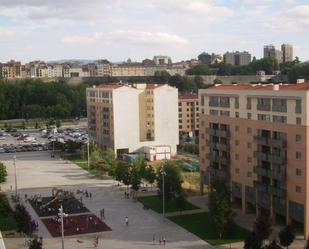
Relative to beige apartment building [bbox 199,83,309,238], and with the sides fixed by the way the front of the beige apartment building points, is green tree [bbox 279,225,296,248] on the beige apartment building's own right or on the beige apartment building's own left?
on the beige apartment building's own left

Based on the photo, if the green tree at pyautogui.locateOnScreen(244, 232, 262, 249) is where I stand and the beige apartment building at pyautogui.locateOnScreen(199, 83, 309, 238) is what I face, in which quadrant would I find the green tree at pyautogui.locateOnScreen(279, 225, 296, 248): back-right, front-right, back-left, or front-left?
front-right

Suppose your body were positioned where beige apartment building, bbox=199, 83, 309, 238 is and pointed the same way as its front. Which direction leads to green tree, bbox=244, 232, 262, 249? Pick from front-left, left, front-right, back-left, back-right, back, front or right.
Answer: front-left

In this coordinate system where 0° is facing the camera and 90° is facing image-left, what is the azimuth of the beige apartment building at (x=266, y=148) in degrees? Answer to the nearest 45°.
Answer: approximately 45°

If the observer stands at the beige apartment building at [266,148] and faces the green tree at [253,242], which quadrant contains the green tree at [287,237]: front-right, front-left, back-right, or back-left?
front-left
